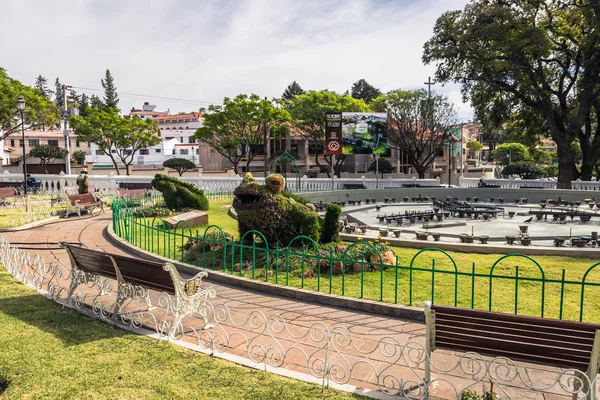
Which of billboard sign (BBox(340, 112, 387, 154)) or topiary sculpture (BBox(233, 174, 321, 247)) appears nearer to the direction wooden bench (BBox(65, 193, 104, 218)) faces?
the topiary sculpture

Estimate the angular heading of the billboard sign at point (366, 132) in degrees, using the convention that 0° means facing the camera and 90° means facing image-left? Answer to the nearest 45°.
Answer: approximately 0°

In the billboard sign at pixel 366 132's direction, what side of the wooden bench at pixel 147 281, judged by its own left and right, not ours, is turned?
front

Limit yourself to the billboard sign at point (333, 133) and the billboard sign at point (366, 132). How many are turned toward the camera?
2

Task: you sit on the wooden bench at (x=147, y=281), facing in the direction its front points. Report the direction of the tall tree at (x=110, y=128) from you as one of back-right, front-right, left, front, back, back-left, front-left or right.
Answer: front-left

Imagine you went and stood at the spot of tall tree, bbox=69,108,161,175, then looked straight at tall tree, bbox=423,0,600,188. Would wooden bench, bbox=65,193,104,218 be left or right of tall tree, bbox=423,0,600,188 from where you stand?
right

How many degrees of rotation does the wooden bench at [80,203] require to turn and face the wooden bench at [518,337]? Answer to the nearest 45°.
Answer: approximately 45° to its right

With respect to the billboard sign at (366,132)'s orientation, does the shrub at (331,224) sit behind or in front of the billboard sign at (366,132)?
in front

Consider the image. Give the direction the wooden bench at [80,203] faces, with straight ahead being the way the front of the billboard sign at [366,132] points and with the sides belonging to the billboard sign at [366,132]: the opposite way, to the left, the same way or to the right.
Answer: to the left

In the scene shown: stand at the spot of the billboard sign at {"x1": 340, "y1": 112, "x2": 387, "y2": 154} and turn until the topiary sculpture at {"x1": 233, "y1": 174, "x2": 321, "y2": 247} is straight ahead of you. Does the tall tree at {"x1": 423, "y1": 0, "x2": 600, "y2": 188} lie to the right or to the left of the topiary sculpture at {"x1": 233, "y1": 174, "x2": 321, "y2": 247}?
left

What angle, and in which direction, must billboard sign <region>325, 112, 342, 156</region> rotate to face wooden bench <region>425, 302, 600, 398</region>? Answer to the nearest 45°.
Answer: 0° — it already faces it

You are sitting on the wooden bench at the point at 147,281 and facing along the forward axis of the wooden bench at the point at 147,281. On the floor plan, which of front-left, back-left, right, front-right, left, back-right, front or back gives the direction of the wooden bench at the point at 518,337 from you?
right

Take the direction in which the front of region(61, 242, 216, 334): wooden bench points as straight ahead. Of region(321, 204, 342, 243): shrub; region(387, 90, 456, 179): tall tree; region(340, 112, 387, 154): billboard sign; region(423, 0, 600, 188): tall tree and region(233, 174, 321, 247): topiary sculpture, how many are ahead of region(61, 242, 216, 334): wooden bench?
5

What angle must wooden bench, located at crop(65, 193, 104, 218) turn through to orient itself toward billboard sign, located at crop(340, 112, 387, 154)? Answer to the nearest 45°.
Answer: approximately 90° to its left

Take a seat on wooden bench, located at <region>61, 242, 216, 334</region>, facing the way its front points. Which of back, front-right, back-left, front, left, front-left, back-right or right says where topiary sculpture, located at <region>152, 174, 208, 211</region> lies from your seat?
front-left
